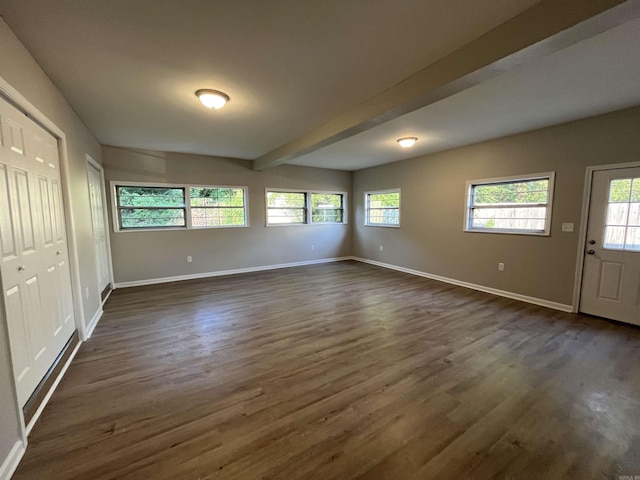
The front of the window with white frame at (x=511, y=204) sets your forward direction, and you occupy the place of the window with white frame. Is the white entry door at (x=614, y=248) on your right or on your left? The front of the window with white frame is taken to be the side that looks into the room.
on your left

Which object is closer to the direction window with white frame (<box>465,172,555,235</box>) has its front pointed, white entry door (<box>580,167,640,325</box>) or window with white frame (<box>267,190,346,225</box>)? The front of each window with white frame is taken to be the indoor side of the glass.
the window with white frame

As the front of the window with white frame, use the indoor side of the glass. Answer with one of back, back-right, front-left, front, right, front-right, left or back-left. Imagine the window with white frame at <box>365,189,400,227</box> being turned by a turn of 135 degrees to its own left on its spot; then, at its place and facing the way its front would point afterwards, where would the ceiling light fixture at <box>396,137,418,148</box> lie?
right

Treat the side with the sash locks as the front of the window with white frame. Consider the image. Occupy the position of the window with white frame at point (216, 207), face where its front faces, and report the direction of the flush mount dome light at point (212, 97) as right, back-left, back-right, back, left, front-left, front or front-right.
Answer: front

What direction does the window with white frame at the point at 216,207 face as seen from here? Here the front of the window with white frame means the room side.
toward the camera

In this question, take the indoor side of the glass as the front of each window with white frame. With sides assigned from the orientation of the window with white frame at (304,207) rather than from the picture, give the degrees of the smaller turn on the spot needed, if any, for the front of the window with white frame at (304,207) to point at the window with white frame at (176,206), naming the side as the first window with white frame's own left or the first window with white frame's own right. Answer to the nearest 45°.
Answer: approximately 90° to the first window with white frame's own right

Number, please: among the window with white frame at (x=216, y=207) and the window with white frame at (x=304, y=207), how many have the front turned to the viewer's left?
0

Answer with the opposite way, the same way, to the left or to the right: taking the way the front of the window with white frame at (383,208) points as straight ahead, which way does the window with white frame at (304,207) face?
to the left

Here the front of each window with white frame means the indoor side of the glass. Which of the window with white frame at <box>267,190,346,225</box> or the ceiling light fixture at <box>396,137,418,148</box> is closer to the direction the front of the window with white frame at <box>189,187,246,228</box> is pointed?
the ceiling light fixture

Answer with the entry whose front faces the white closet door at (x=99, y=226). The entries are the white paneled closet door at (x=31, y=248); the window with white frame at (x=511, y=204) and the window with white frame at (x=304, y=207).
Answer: the window with white frame at (x=511, y=204)

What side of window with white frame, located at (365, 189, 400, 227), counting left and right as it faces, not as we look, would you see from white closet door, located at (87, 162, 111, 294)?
front

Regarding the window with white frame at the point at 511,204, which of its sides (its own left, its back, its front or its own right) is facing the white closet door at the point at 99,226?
front

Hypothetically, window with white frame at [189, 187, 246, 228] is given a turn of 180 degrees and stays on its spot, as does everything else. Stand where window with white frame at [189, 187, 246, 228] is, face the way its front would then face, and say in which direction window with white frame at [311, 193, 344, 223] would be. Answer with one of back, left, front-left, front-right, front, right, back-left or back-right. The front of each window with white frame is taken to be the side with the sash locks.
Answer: right

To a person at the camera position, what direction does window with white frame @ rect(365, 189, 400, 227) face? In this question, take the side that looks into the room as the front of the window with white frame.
facing the viewer and to the left of the viewer

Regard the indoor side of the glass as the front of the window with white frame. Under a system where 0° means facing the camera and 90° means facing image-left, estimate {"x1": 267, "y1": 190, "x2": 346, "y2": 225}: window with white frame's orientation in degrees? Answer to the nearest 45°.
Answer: approximately 315°

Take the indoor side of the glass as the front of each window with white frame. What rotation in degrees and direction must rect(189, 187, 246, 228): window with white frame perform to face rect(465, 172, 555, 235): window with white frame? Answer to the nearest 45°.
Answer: approximately 45° to its left

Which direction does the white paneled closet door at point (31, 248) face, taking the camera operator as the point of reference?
facing the viewer and to the right of the viewer

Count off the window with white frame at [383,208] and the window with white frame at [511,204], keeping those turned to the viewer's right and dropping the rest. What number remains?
0
